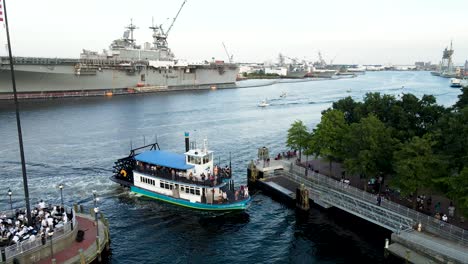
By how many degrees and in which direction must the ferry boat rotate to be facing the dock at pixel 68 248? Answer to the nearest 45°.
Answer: approximately 90° to its right

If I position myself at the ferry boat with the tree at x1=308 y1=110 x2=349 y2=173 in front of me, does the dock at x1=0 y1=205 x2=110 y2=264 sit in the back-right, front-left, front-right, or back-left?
back-right

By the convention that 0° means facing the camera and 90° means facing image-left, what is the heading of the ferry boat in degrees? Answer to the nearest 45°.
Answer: approximately 315°

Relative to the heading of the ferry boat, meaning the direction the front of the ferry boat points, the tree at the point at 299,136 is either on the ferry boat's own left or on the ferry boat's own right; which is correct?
on the ferry boat's own left

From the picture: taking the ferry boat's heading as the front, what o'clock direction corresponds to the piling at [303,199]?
The piling is roughly at 11 o'clock from the ferry boat.

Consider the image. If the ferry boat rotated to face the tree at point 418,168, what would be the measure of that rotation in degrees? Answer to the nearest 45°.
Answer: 0° — it already faces it

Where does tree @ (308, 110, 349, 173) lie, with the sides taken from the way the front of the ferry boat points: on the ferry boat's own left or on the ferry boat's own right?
on the ferry boat's own left
